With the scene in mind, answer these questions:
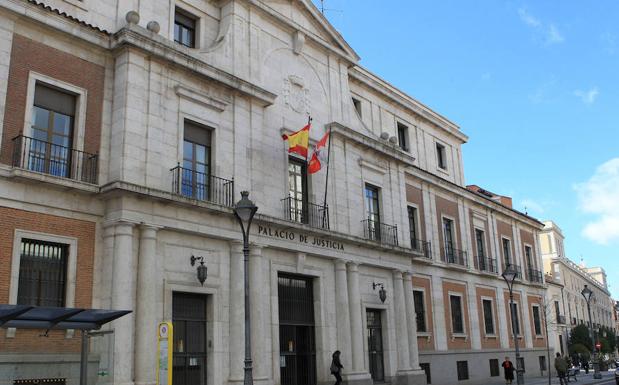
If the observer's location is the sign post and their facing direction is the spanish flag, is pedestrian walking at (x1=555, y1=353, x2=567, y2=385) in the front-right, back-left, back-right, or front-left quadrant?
front-right

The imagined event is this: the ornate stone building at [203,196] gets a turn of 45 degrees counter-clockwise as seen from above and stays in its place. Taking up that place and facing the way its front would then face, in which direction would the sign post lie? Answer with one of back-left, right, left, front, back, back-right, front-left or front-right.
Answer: right

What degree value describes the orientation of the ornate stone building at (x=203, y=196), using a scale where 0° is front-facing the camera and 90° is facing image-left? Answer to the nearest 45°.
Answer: approximately 315°

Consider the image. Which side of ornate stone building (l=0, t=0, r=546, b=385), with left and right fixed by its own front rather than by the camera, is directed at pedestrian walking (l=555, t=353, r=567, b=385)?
left
